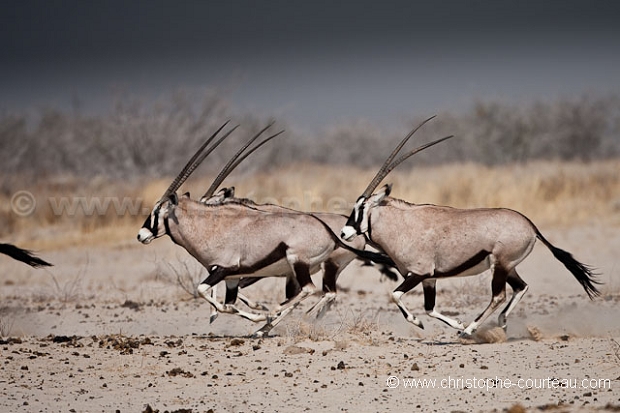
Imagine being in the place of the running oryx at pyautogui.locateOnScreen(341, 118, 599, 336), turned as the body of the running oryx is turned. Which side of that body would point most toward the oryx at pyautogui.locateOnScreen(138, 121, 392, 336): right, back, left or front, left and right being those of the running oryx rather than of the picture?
front

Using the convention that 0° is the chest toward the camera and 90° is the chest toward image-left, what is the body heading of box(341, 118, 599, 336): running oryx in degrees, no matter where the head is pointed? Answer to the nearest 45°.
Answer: approximately 90°

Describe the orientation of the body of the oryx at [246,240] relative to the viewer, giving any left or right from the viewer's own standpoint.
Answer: facing to the left of the viewer

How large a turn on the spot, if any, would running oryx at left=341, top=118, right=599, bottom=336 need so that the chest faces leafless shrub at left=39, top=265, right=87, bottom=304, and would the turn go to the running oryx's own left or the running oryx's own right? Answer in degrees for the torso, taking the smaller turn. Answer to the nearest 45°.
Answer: approximately 45° to the running oryx's own right

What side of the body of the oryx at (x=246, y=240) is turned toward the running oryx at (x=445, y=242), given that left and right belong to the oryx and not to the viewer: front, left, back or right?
back

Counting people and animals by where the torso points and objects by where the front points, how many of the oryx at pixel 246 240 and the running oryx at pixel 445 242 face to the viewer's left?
2

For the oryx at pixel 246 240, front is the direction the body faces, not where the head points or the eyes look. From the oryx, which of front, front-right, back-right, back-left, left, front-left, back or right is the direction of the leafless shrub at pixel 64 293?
front-right

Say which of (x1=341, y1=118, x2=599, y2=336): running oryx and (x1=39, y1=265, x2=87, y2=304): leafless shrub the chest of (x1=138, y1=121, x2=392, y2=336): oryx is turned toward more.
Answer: the leafless shrub
